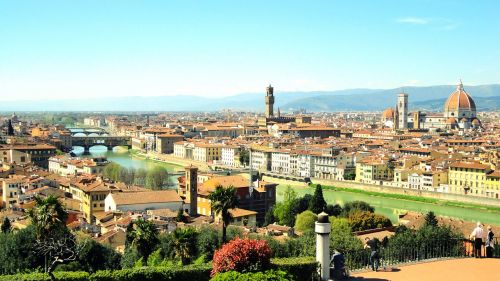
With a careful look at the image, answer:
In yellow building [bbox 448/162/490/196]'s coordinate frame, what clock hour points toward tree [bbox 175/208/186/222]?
The tree is roughly at 1 o'clock from the yellow building.

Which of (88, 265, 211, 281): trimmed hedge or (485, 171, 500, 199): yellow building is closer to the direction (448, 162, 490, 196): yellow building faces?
the trimmed hedge

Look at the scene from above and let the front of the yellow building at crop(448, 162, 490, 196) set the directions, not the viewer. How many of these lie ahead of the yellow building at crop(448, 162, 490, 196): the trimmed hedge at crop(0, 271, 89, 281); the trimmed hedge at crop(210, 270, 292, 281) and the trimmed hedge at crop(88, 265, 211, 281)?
3

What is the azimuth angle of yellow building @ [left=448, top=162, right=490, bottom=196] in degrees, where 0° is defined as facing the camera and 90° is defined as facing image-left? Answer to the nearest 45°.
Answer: approximately 0°

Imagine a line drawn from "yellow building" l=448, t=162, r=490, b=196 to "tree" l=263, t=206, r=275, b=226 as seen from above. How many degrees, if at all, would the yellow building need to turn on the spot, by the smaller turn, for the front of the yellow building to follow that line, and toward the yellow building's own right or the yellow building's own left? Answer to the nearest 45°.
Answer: approximately 45° to the yellow building's own right

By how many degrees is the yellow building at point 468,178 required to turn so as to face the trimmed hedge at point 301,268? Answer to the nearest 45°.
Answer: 0° — it already faces it
